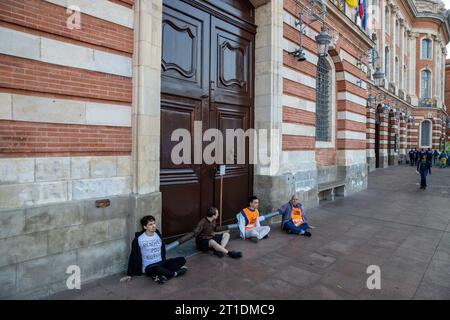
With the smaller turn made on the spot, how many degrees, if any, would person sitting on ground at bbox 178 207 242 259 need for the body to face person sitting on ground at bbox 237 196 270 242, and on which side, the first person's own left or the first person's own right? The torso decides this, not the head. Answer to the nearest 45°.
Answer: approximately 45° to the first person's own left

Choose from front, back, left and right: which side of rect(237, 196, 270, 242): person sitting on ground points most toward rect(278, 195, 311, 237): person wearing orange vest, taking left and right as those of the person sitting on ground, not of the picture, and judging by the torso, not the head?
left

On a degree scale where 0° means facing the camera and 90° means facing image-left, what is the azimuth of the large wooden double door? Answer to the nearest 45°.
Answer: approximately 315°

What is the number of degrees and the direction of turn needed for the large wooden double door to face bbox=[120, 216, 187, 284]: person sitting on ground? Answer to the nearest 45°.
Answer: approximately 45° to its right

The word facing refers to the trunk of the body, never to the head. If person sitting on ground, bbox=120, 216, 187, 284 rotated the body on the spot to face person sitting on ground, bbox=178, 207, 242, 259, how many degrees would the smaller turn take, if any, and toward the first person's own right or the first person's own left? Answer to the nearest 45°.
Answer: approximately 90° to the first person's own left

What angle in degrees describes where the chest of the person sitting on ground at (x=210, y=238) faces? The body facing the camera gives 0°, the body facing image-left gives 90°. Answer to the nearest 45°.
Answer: approximately 270°

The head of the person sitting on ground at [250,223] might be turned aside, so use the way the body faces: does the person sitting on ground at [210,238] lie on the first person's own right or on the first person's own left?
on the first person's own right
